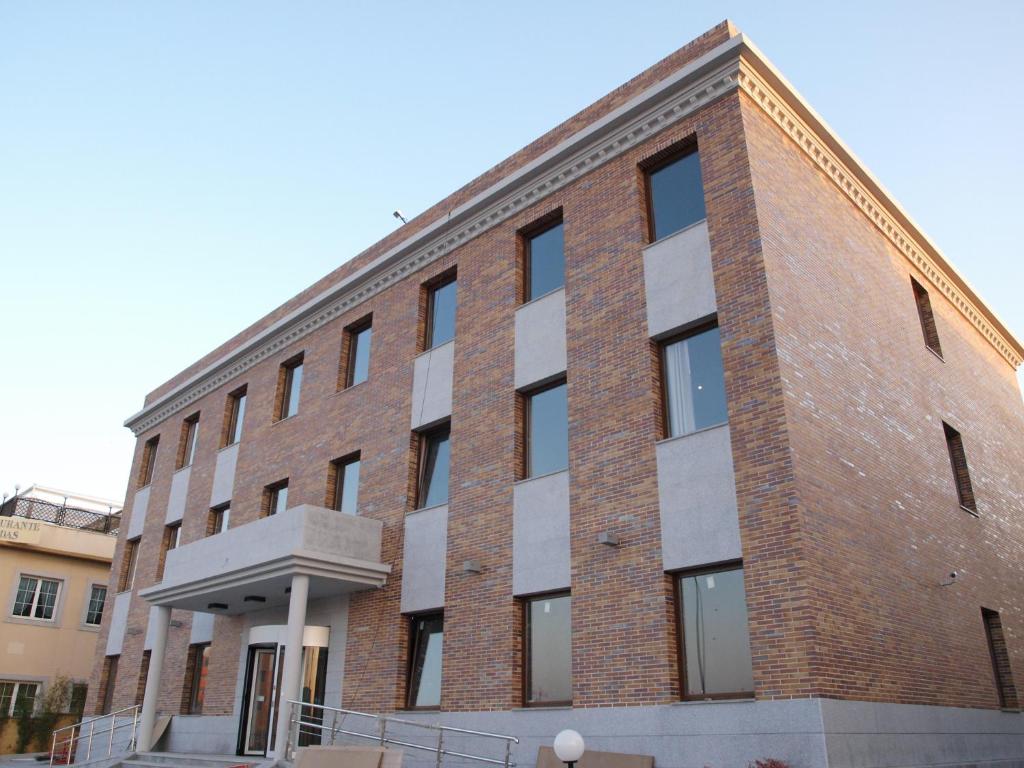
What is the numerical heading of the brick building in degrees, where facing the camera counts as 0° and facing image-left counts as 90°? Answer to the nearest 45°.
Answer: approximately 45°

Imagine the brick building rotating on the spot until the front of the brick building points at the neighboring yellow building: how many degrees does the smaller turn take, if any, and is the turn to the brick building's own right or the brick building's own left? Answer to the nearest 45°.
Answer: approximately 90° to the brick building's own right

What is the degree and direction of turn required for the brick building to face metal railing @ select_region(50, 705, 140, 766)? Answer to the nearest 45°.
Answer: approximately 90° to its right
